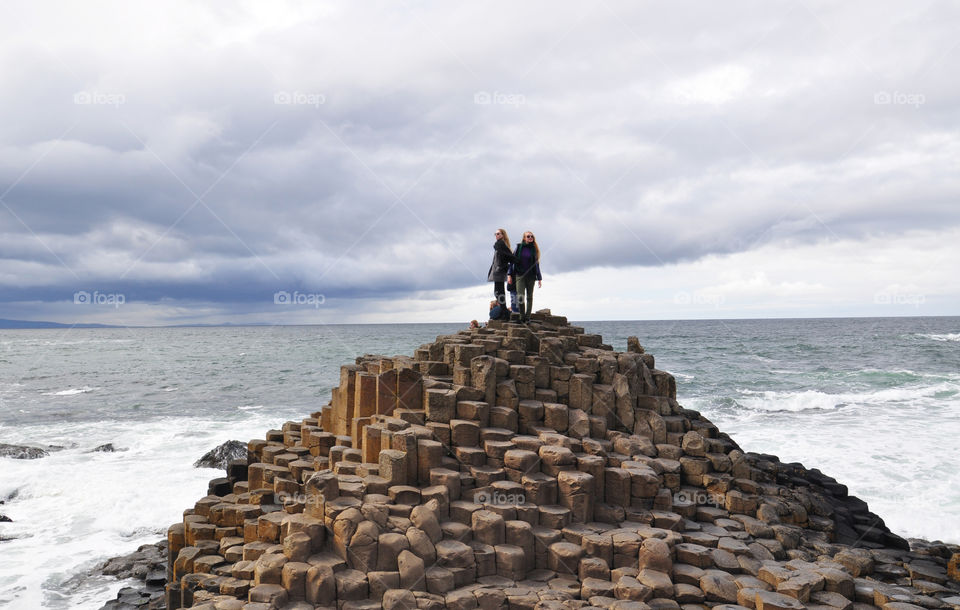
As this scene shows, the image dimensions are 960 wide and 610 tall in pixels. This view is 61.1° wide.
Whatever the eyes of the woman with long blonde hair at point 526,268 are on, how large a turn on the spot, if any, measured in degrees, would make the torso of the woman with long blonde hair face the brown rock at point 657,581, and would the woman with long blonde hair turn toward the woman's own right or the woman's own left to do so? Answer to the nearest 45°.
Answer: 0° — they already face it

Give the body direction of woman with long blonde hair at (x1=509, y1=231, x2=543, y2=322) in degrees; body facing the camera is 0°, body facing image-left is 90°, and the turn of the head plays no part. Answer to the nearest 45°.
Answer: approximately 0°

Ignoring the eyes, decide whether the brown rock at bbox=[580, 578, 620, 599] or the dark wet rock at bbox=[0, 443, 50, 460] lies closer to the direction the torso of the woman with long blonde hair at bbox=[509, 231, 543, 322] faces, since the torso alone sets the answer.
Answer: the brown rock

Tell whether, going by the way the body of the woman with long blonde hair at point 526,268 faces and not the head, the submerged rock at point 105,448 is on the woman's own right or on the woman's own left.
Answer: on the woman's own right

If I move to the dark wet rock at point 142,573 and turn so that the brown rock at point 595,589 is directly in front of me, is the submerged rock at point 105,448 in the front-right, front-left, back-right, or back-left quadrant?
back-left

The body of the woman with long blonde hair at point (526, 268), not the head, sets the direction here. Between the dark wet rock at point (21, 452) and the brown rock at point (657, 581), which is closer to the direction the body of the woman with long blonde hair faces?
the brown rock

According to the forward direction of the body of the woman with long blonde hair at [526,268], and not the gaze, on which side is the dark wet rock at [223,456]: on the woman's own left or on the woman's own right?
on the woman's own right
